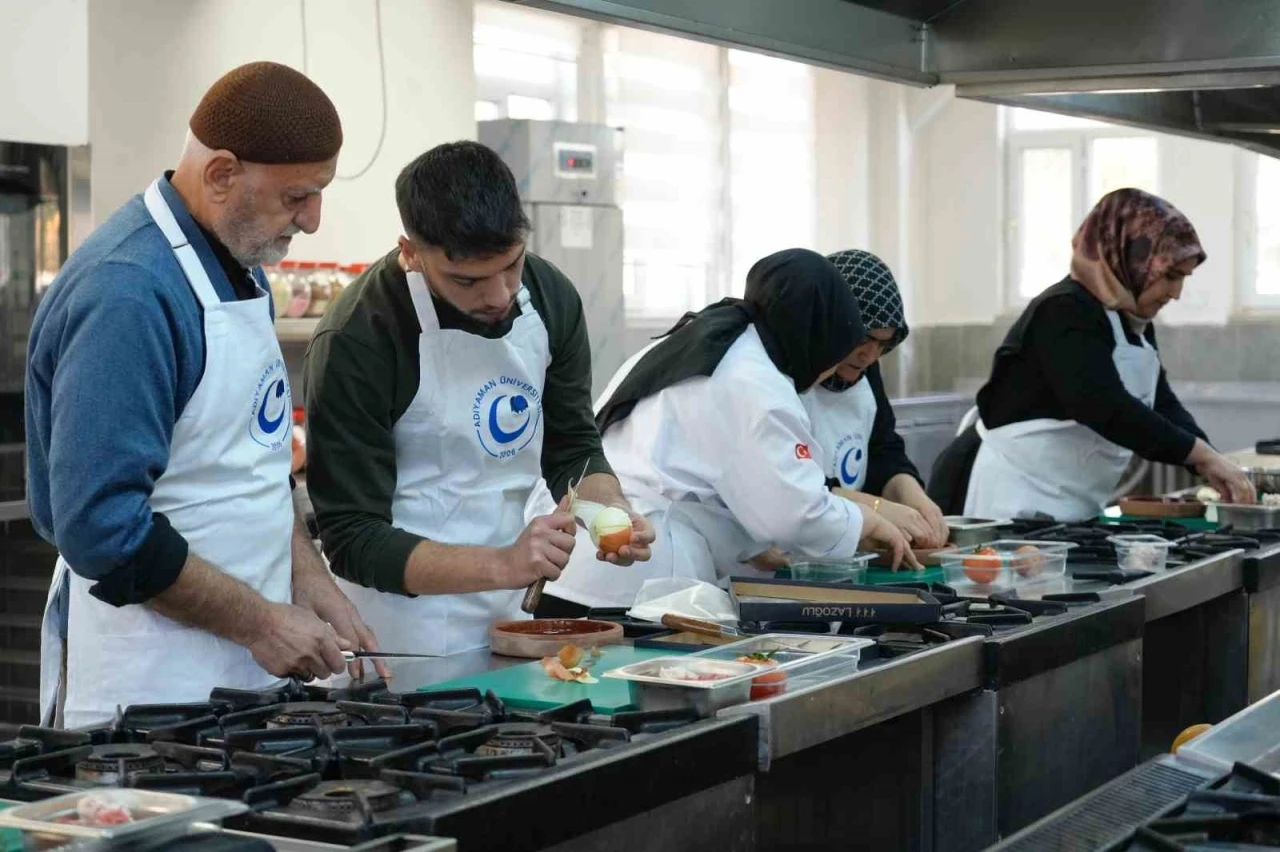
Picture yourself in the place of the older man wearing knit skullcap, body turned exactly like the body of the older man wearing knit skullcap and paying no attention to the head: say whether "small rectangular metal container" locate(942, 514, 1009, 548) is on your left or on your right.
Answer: on your left

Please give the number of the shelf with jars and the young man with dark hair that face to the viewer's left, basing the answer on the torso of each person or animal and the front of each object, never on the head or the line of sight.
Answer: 0

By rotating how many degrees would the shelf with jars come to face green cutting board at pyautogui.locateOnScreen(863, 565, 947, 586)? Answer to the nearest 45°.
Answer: approximately 45° to its left

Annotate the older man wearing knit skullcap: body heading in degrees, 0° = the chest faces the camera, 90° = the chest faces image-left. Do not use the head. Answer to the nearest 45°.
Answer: approximately 315°

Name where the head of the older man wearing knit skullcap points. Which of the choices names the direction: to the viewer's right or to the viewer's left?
to the viewer's right

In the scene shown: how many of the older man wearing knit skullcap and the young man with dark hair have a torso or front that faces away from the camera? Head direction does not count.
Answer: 0

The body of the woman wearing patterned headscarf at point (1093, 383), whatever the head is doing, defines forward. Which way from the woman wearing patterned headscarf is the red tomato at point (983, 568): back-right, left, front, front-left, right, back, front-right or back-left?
front-right

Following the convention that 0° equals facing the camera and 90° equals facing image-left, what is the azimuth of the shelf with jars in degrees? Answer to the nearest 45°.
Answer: approximately 0°
